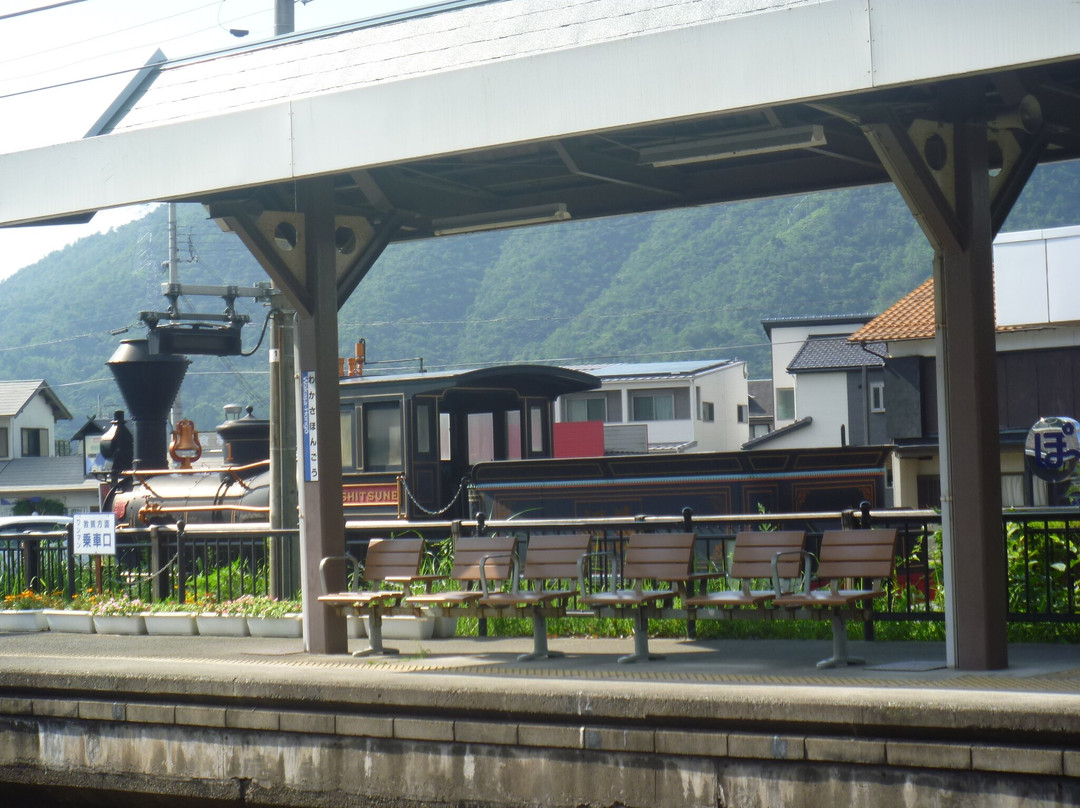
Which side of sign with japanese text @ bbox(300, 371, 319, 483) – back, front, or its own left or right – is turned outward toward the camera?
front

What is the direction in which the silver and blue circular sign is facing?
toward the camera

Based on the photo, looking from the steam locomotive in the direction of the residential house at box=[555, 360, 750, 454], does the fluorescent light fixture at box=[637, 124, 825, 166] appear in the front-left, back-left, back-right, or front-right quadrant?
back-right

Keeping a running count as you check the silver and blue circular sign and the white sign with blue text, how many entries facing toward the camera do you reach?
2

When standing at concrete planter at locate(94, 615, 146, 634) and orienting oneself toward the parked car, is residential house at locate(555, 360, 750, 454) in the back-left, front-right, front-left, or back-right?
front-right

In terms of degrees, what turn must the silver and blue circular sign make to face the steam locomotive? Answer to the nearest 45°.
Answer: approximately 90° to its right

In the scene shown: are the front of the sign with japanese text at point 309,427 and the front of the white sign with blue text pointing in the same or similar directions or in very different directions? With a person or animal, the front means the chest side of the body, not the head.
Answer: same or similar directions

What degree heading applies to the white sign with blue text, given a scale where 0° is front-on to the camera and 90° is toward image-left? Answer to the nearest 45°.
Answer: approximately 0°

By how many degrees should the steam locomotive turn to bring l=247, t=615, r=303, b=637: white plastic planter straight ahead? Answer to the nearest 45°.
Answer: approximately 90° to its left

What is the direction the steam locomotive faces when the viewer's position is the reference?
facing to the left of the viewer

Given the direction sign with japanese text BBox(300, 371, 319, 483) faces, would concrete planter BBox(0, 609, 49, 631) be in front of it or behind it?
behind

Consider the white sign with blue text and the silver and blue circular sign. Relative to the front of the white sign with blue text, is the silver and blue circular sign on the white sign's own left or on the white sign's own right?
on the white sign's own left

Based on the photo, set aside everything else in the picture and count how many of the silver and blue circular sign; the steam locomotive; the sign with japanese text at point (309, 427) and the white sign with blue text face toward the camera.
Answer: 3

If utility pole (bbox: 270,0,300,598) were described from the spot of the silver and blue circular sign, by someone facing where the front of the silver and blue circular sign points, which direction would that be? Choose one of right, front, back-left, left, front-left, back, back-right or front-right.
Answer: front-right

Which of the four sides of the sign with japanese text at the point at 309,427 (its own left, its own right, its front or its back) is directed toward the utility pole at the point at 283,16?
back

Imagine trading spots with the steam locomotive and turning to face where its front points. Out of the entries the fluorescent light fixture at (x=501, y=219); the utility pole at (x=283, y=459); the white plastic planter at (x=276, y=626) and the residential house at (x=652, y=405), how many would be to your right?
1
